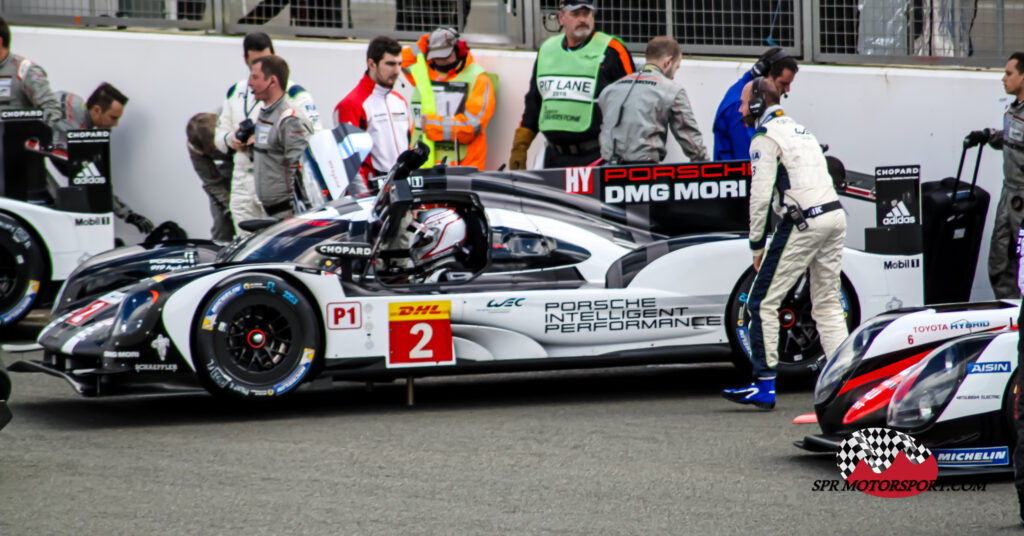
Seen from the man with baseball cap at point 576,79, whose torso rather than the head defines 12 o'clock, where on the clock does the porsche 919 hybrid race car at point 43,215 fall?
The porsche 919 hybrid race car is roughly at 3 o'clock from the man with baseball cap.

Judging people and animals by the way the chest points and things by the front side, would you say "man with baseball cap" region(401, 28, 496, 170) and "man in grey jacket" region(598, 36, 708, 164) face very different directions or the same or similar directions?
very different directions

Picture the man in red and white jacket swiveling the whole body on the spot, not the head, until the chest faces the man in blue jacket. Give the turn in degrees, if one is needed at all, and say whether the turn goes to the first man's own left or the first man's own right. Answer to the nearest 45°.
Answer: approximately 45° to the first man's own left

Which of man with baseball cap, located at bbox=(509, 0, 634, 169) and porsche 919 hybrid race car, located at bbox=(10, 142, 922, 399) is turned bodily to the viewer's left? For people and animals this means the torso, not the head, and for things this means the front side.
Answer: the porsche 919 hybrid race car

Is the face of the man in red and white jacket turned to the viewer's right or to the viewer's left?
to the viewer's right

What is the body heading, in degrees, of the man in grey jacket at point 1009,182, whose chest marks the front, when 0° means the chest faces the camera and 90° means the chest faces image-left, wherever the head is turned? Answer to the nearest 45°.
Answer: approximately 90°

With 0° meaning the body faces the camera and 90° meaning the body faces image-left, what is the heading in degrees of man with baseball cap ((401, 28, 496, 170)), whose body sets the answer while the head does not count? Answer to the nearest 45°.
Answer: approximately 45°
